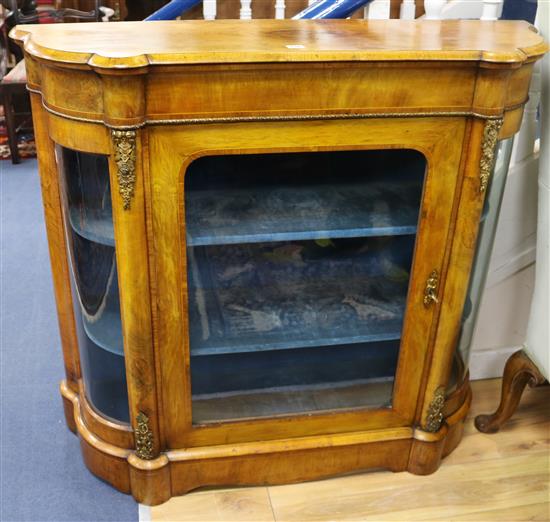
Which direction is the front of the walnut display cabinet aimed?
toward the camera
